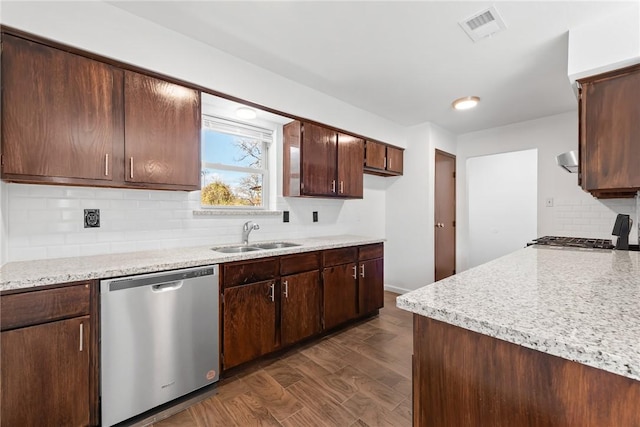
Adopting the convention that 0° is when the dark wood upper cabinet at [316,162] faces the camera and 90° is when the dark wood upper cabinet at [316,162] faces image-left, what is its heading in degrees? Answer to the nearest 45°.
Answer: approximately 315°

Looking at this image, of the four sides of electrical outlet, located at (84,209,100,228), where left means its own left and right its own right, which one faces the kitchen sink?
left

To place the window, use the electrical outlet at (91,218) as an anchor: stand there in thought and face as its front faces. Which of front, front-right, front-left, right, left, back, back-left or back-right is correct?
left

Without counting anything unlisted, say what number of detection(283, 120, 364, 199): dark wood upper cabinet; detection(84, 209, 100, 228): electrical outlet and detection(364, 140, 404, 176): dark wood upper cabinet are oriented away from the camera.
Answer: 0

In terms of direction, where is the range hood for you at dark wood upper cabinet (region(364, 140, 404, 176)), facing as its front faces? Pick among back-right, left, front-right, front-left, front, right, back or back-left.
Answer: front

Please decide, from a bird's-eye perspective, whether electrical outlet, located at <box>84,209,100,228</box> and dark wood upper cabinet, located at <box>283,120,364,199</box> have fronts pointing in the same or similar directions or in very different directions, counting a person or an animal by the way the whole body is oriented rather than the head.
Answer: same or similar directions

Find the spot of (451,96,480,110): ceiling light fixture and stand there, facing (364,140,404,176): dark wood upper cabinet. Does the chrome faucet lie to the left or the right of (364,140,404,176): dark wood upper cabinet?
left

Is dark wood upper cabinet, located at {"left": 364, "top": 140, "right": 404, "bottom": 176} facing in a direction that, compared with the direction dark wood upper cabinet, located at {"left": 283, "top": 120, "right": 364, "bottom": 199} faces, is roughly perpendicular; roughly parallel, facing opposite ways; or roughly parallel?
roughly parallel

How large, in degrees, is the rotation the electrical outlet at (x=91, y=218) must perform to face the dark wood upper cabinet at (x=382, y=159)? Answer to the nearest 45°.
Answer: approximately 90° to its left

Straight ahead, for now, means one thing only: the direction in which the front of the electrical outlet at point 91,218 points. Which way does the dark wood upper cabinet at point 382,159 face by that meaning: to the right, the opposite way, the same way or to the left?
the same way

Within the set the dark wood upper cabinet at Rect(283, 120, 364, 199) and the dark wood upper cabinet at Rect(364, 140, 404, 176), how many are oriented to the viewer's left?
0

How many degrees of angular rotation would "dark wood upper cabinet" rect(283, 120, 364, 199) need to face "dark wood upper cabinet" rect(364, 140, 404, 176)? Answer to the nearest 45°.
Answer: approximately 90° to its left

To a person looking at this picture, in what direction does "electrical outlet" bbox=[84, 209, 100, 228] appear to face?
facing the viewer

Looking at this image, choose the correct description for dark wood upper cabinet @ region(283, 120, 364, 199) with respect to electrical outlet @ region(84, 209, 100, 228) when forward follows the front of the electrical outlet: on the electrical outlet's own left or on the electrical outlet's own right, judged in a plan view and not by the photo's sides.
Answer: on the electrical outlet's own left

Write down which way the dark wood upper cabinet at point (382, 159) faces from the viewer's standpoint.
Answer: facing the viewer and to the right of the viewer
